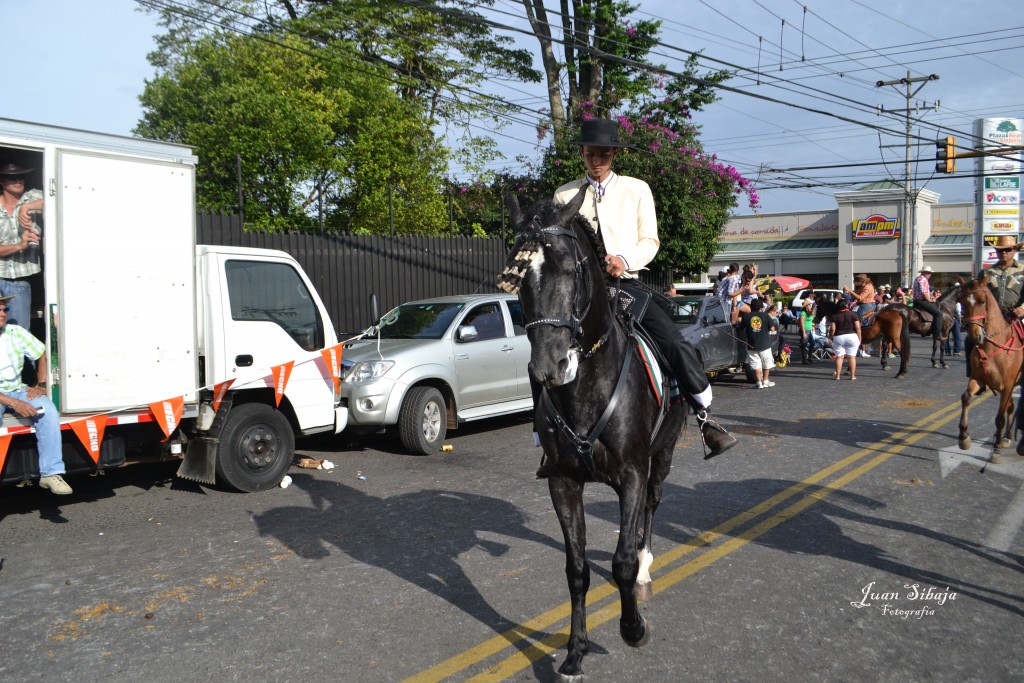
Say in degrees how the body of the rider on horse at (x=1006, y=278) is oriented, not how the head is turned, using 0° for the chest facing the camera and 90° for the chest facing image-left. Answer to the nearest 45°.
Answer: approximately 0°

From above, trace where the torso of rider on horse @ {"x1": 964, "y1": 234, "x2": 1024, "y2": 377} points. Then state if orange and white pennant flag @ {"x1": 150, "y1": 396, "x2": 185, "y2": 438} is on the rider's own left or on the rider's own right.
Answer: on the rider's own right

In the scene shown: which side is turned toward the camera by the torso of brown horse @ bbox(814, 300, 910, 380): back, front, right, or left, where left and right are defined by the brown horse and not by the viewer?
left

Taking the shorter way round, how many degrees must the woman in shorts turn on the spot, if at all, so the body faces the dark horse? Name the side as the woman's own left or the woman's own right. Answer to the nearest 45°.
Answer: approximately 180°

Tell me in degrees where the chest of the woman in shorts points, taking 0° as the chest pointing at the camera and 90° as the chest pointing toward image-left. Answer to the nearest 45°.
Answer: approximately 180°

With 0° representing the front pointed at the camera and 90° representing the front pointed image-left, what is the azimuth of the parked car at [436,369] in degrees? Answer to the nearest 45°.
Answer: approximately 45°

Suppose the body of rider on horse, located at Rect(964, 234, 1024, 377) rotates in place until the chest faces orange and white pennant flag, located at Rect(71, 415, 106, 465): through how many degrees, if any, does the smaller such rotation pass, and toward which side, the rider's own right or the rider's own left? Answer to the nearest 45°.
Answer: approximately 45° to the rider's own right
